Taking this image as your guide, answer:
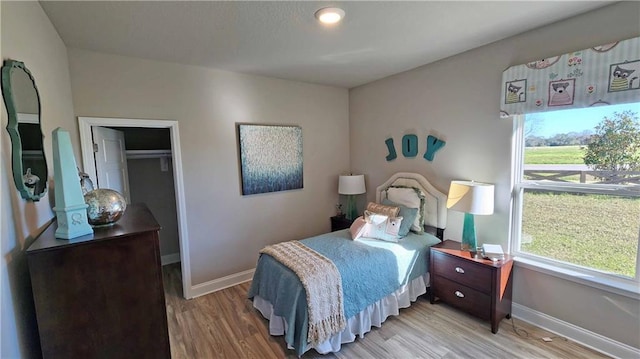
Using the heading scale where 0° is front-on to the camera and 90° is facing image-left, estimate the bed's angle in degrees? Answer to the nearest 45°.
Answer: approximately 45°

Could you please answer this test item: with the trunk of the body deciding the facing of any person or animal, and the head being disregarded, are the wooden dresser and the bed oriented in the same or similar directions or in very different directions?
very different directions

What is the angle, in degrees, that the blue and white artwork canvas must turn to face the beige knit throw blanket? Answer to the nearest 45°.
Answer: approximately 45° to its right

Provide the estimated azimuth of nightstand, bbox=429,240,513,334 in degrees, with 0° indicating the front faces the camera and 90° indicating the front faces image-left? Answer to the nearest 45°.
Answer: approximately 45°

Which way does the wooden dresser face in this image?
to the viewer's right

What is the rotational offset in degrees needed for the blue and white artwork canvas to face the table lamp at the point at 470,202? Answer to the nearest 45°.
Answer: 0° — it already faces it

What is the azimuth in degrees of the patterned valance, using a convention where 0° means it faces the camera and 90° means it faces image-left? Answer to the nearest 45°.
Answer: approximately 45°
